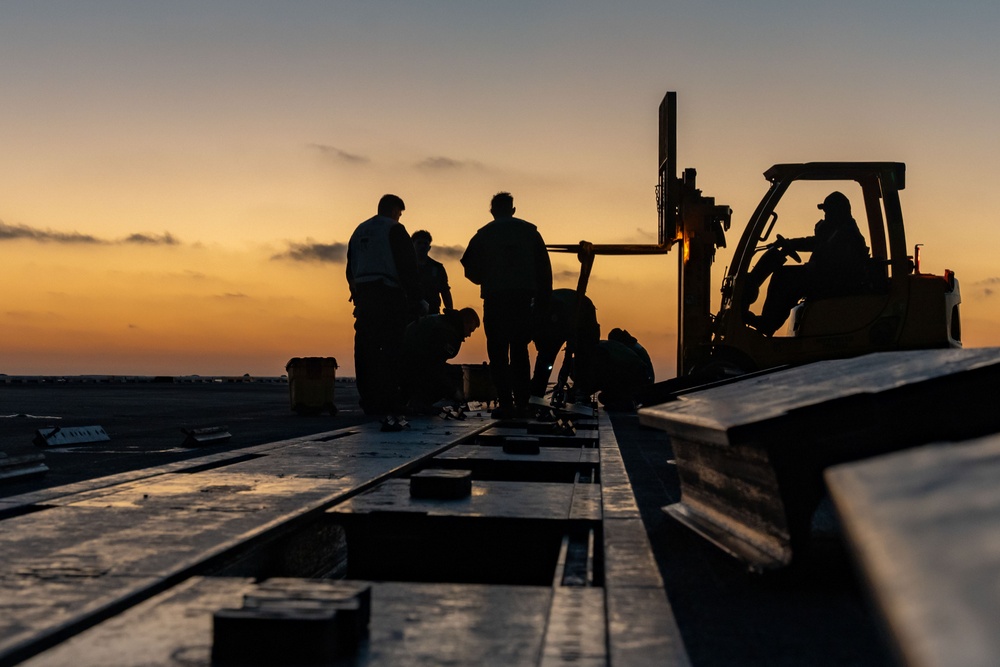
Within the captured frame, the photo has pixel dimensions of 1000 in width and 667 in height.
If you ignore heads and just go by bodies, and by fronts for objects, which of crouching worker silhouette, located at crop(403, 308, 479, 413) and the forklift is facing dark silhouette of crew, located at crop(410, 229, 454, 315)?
the forklift

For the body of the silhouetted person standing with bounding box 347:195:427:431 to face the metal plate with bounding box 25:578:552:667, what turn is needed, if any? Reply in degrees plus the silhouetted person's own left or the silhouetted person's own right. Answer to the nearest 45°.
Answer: approximately 135° to the silhouetted person's own right

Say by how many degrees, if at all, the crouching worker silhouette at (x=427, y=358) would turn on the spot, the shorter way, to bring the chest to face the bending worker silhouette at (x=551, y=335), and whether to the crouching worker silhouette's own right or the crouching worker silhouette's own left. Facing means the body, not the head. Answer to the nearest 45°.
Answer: approximately 45° to the crouching worker silhouette's own left

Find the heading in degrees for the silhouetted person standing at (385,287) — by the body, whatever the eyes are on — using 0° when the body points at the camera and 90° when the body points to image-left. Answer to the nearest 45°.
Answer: approximately 225°

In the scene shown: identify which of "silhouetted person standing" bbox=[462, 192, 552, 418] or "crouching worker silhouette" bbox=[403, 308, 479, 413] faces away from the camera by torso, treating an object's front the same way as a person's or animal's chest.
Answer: the silhouetted person standing

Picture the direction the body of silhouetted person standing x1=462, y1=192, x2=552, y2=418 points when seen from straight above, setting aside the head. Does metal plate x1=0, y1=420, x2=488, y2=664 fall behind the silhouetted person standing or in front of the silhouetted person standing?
behind

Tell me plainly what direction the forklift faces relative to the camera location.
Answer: facing to the left of the viewer

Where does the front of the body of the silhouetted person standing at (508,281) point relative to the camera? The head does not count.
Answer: away from the camera

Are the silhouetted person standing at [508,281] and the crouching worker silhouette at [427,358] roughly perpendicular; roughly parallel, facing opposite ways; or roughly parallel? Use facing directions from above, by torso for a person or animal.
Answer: roughly perpendicular

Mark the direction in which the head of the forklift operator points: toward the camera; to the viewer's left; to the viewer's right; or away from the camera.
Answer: to the viewer's left

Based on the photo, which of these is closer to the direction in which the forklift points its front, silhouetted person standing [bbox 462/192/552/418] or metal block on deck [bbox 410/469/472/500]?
the silhouetted person standing

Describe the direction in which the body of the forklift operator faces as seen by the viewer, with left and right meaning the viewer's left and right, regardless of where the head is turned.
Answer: facing to the left of the viewer

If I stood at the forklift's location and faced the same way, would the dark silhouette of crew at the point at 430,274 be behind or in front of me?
in front

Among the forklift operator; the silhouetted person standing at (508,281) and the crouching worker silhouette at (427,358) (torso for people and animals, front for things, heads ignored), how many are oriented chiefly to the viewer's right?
1

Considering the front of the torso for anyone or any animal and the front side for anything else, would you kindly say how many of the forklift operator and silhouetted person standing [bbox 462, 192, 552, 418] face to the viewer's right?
0

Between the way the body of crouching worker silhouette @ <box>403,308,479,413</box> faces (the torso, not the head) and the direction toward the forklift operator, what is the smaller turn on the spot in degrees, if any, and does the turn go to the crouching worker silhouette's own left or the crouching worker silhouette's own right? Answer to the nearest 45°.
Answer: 0° — they already face them

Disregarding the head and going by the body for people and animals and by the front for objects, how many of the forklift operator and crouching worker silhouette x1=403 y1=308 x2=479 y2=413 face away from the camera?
0

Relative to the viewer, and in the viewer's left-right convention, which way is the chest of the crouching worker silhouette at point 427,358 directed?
facing to the right of the viewer
